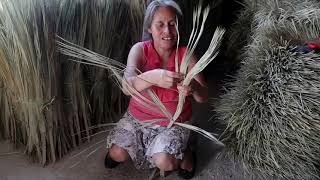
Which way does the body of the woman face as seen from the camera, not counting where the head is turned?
toward the camera

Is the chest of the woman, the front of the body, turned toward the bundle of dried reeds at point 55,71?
no

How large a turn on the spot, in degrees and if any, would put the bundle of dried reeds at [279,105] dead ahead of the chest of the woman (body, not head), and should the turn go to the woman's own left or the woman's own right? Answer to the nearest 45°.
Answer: approximately 90° to the woman's own left
